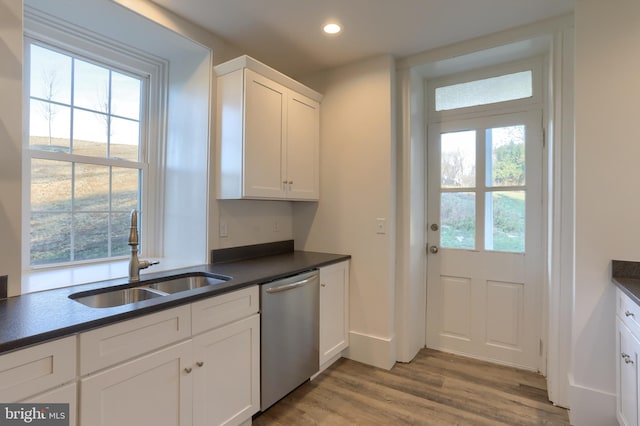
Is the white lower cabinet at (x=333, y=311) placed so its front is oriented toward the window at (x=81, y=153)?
no

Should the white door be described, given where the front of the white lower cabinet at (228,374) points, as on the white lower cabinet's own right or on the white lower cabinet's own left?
on the white lower cabinet's own left

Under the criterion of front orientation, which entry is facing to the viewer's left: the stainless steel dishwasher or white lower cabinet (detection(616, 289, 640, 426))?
the white lower cabinet

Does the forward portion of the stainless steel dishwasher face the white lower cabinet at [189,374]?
no

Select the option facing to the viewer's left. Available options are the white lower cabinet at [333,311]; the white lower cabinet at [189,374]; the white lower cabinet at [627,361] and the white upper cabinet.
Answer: the white lower cabinet at [627,361]

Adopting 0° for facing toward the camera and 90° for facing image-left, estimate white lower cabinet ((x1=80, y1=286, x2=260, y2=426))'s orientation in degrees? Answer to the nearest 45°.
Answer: approximately 315°

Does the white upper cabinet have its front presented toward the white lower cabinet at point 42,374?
no

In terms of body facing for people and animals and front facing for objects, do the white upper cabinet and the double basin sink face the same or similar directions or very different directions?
same or similar directions

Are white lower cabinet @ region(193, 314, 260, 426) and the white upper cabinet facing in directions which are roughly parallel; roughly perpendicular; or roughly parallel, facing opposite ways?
roughly parallel

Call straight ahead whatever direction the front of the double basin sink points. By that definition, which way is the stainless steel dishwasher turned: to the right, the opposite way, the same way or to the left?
the same way

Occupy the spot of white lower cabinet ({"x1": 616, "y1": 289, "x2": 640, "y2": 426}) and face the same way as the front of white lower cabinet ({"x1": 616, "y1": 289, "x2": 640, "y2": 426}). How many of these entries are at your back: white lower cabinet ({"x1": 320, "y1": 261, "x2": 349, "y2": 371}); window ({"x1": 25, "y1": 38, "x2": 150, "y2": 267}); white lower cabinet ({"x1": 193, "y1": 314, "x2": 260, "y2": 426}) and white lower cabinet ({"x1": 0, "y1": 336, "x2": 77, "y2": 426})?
0

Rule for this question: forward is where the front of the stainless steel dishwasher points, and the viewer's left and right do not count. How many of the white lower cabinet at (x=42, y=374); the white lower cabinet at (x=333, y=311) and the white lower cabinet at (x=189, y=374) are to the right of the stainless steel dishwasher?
2

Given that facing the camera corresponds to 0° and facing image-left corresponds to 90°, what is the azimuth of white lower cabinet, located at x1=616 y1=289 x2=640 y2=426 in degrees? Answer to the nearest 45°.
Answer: approximately 90°

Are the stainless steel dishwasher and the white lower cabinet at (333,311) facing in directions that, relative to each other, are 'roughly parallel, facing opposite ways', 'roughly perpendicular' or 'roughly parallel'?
roughly parallel

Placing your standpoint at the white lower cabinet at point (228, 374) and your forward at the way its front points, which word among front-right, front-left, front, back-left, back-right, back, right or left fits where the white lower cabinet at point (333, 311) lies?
left

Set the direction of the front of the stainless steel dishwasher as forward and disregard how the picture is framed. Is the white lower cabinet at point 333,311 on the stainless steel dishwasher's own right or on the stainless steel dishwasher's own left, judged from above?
on the stainless steel dishwasher's own left

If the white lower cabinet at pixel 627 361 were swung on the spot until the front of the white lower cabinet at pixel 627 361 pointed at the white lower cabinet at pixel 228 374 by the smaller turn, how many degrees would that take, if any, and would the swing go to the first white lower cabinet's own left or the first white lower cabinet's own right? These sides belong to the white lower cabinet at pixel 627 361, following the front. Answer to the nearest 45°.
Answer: approximately 45° to the first white lower cabinet's own left
